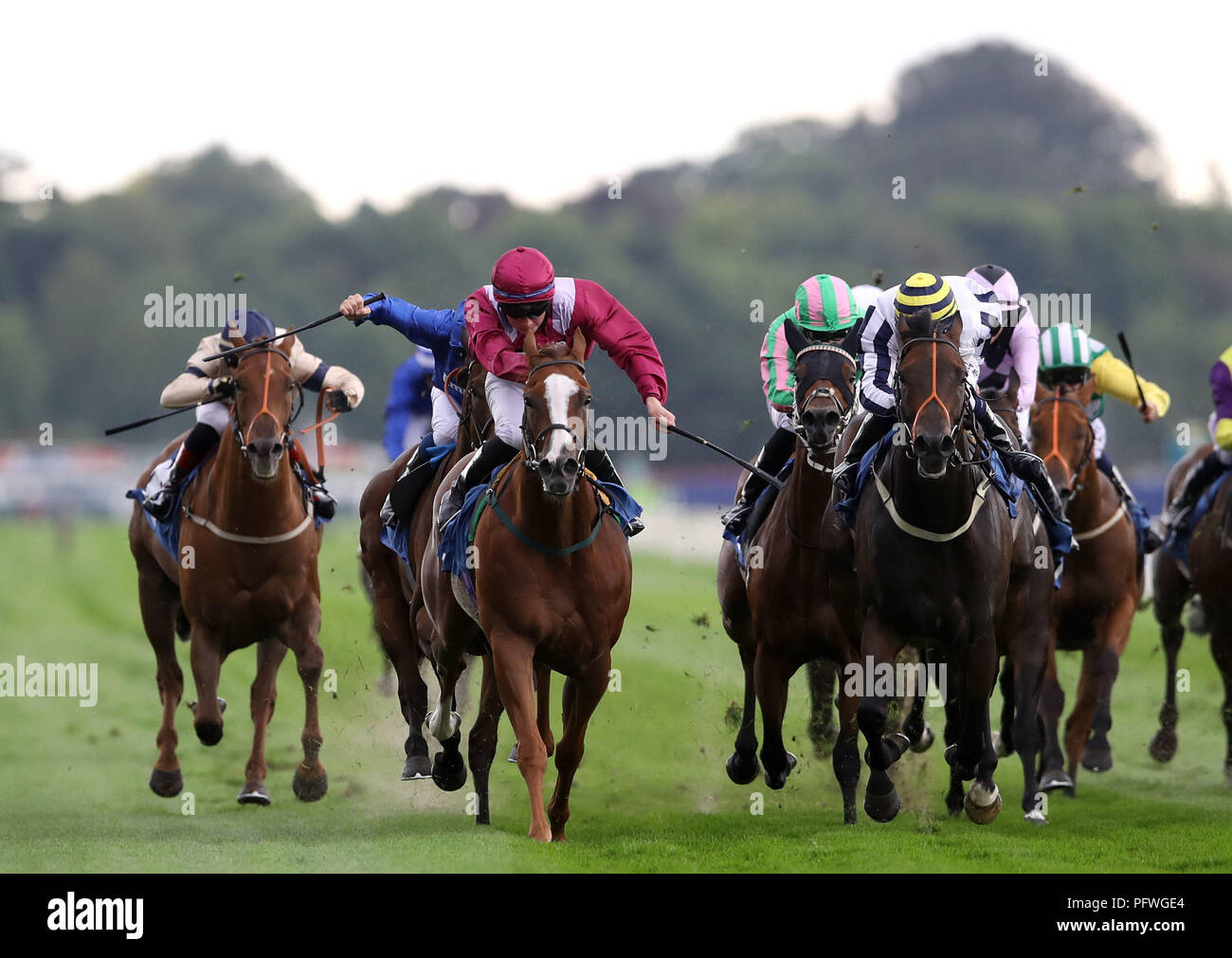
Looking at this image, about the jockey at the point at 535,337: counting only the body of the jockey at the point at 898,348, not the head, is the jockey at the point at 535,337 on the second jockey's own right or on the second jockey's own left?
on the second jockey's own right

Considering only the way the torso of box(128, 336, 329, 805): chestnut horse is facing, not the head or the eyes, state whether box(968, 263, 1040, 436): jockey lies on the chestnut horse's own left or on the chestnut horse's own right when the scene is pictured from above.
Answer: on the chestnut horse's own left

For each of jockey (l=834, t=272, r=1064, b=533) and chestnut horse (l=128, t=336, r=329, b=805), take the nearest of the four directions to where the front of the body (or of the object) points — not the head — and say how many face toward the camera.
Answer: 2

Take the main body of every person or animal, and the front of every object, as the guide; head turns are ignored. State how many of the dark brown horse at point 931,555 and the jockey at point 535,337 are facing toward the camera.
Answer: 2

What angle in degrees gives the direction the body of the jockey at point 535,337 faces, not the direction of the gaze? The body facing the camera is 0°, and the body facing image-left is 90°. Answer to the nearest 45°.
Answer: approximately 0°

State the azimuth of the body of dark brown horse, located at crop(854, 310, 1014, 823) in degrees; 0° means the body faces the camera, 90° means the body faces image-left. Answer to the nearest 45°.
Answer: approximately 0°

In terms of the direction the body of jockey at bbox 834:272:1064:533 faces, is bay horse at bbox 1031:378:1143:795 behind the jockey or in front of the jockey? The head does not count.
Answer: behind
